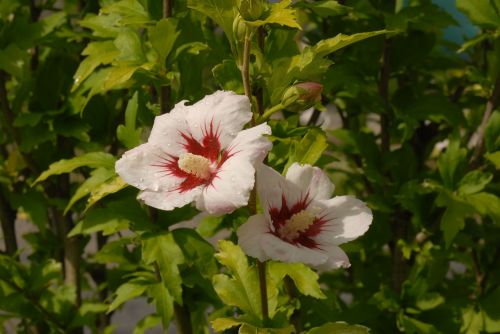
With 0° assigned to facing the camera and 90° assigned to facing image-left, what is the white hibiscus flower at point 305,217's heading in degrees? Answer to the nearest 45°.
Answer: approximately 315°
